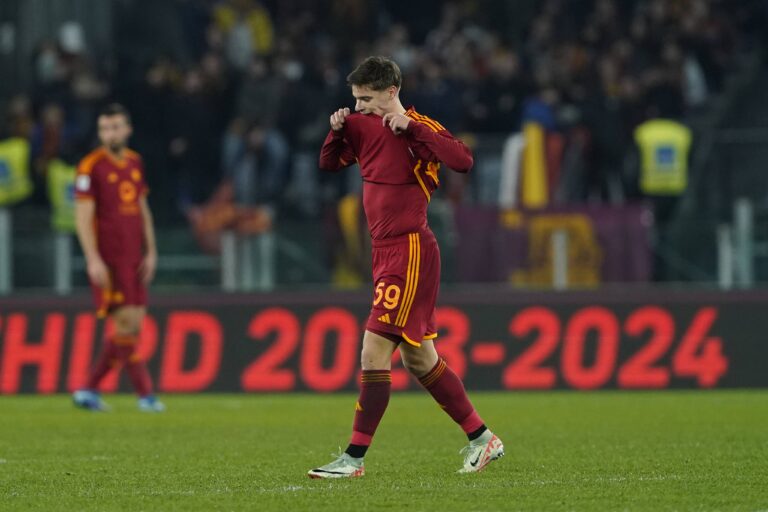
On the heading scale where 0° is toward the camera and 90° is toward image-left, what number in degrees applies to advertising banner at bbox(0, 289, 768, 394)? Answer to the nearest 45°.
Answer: approximately 0°

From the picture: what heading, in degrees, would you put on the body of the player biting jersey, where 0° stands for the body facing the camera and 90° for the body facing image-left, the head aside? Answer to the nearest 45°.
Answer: approximately 45°

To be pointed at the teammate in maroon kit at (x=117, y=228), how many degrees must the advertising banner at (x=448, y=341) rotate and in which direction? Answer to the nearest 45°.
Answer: approximately 45° to its right

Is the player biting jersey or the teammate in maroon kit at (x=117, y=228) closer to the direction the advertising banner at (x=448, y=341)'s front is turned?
the player biting jersey

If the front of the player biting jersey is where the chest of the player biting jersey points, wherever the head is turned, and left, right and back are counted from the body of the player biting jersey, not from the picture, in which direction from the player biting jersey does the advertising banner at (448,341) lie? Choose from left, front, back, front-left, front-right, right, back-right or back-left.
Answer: back-right

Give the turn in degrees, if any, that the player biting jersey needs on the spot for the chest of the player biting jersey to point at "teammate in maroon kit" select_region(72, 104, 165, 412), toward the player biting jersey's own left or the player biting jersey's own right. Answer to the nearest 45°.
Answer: approximately 90° to the player biting jersey's own right

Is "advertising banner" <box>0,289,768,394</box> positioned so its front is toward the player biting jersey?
yes
